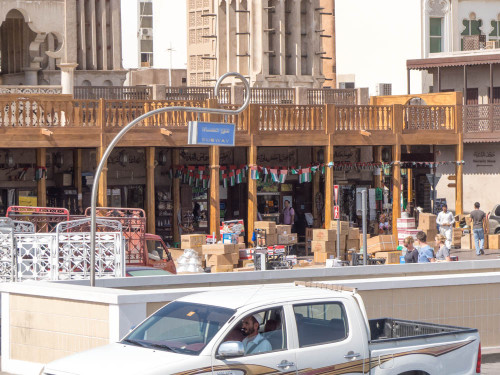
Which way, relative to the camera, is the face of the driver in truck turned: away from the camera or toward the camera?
toward the camera

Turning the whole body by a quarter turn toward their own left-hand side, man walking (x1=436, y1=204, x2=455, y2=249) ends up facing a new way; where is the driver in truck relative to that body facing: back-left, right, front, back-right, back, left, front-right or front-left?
right

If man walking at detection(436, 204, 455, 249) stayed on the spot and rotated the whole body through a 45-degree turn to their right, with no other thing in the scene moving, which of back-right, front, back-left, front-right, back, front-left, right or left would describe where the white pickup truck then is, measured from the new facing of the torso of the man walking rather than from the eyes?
front-left

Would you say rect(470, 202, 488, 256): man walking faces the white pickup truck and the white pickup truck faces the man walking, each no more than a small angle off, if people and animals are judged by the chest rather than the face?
no

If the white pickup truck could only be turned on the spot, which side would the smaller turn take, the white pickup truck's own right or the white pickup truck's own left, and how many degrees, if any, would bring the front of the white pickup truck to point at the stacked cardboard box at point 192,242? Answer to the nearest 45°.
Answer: approximately 135° to the white pickup truck's own right

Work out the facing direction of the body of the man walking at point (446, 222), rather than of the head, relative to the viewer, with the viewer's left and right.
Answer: facing the viewer

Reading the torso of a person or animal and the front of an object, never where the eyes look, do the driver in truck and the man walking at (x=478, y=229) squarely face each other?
no

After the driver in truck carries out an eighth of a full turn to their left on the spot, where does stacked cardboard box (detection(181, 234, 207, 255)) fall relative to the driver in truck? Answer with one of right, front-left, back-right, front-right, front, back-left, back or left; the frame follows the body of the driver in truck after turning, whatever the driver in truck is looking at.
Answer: back

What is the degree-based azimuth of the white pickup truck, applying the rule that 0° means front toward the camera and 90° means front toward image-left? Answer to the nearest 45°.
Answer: approximately 45°

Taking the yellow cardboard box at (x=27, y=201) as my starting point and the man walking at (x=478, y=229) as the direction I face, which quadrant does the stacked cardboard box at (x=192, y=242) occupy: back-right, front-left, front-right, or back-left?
front-right
